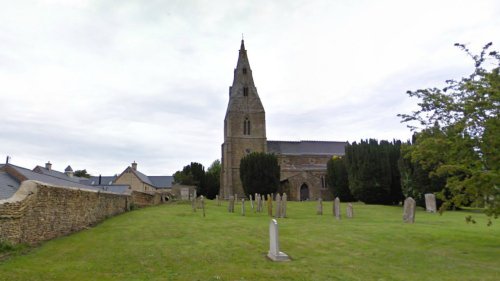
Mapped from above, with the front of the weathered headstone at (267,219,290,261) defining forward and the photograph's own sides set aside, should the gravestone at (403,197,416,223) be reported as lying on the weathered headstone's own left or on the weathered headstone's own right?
on the weathered headstone's own left

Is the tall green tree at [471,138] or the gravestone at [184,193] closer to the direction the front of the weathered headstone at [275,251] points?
the tall green tree

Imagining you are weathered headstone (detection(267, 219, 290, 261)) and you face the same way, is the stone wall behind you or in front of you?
behind
